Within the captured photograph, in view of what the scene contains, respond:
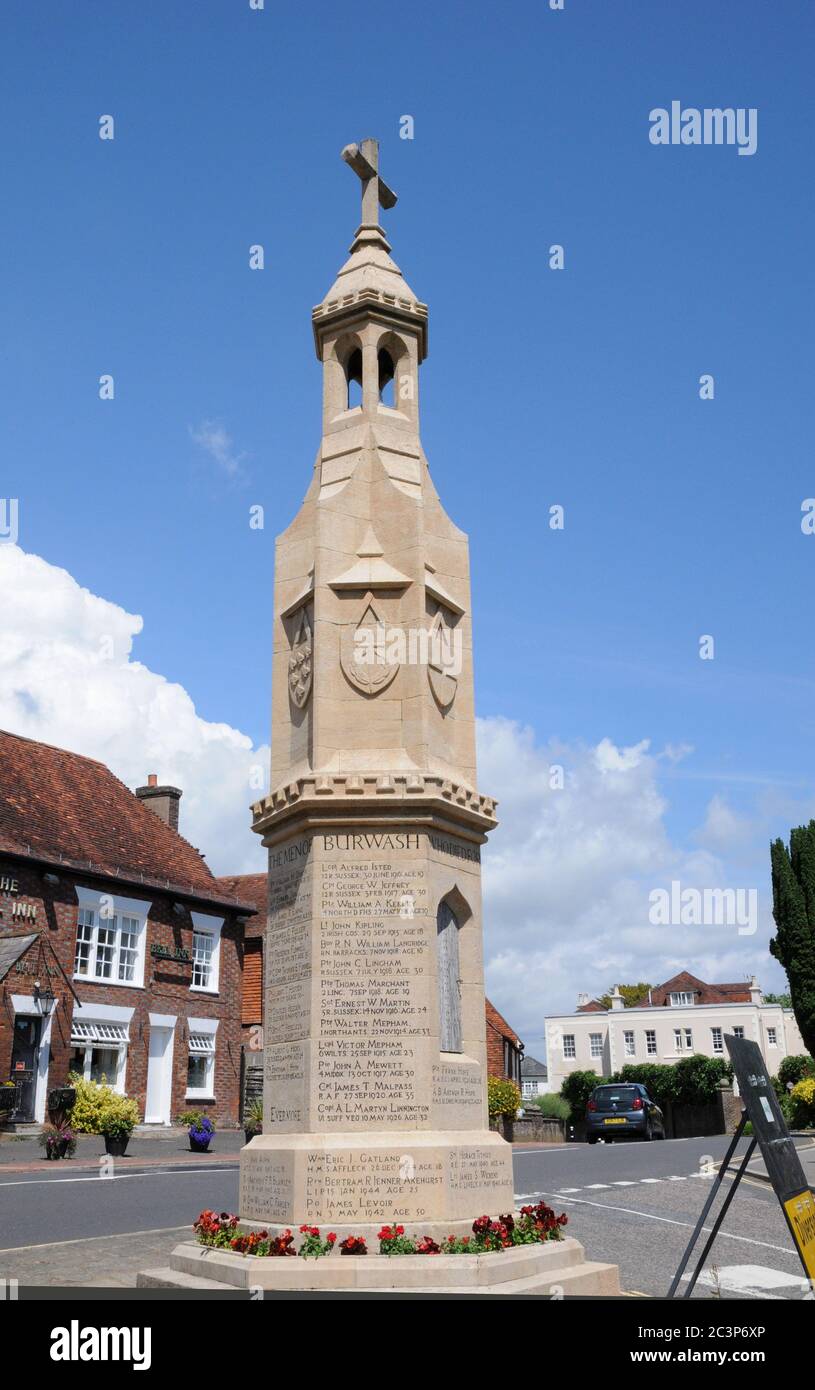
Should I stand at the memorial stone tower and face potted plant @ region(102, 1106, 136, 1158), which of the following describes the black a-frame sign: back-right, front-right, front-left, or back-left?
back-right

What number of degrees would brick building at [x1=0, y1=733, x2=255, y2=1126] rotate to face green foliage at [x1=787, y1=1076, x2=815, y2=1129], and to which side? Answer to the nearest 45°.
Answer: approximately 45° to its left

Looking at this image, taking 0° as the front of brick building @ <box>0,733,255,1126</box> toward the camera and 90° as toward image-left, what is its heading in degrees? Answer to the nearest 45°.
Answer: approximately 315°

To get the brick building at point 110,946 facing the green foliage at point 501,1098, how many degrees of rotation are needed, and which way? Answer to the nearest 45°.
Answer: approximately 45° to its left

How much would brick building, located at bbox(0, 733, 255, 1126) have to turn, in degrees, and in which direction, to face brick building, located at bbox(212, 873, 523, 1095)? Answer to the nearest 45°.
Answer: approximately 90° to its left

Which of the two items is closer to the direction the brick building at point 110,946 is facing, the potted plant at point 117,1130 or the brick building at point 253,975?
the potted plant
